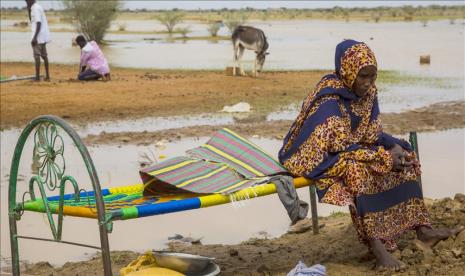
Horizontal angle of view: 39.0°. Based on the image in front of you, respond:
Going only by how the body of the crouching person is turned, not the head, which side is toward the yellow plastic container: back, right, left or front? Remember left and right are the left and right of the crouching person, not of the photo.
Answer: left

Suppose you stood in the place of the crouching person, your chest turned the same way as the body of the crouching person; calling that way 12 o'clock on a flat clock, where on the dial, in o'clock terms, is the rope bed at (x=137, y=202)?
The rope bed is roughly at 9 o'clock from the crouching person.

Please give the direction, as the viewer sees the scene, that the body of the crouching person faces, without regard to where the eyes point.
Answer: to the viewer's left

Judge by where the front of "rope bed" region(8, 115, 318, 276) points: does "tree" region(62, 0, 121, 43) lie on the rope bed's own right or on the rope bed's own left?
on the rope bed's own left

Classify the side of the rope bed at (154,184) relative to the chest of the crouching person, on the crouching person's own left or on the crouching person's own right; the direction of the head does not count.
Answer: on the crouching person's own left

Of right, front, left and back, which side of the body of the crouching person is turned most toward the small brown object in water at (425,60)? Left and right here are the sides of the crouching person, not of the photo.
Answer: back

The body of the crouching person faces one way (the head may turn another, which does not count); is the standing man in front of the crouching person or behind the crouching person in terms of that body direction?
in front

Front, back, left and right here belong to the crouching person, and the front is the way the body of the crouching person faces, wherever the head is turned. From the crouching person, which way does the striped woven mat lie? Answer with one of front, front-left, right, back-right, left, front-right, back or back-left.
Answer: left

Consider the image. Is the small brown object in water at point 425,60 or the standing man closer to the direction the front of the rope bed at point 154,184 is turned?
the small brown object in water
